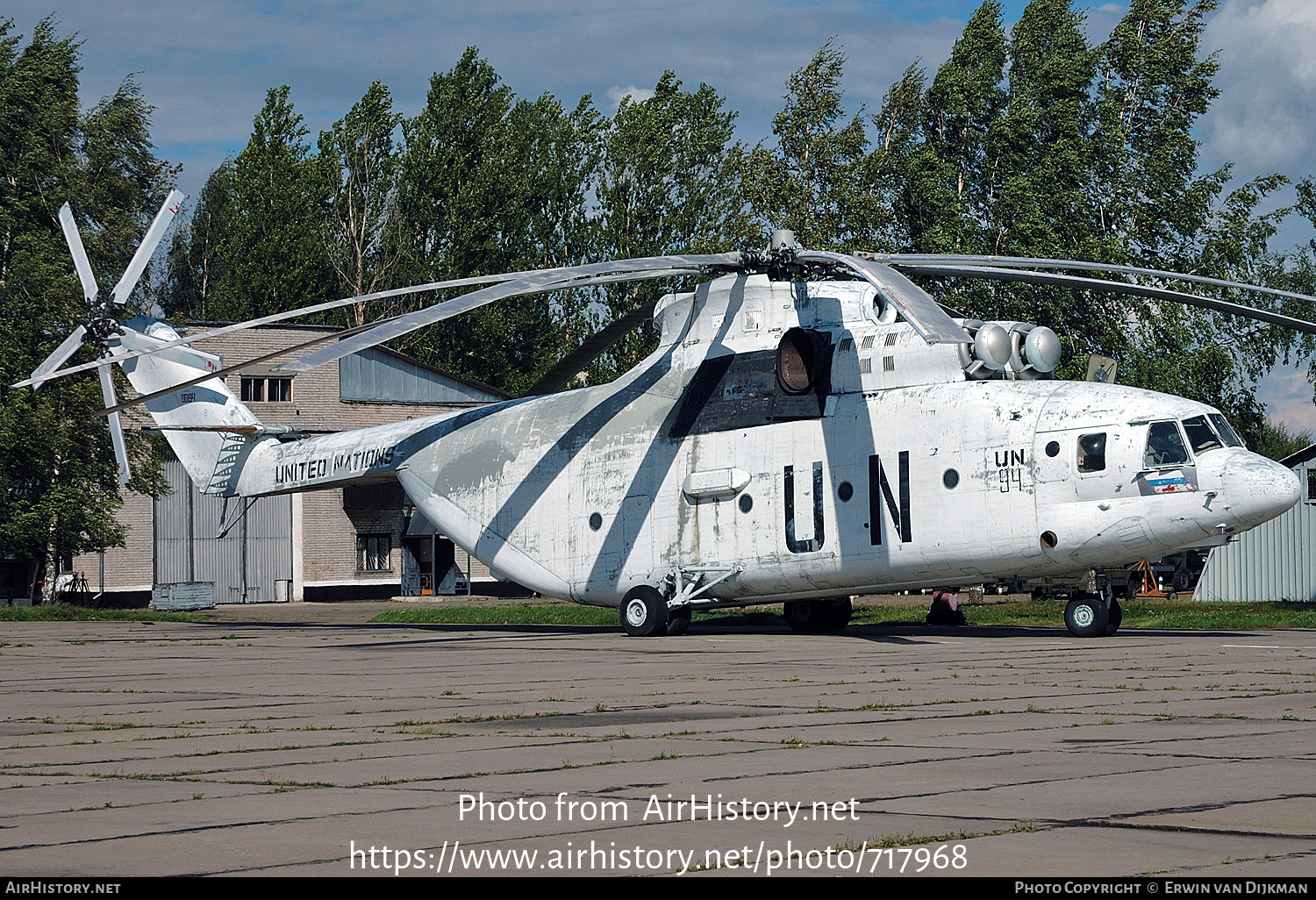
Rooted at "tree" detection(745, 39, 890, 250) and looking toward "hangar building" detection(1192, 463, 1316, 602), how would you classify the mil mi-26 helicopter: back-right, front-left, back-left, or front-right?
front-right

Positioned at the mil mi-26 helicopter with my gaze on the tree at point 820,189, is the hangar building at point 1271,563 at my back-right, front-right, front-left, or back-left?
front-right

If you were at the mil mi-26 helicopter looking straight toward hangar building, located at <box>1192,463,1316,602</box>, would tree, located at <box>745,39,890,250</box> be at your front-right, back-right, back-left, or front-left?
front-left

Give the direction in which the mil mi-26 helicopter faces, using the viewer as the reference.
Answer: facing the viewer and to the right of the viewer

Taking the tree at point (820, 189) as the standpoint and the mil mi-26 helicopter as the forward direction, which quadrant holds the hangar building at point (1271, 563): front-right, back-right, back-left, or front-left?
front-left

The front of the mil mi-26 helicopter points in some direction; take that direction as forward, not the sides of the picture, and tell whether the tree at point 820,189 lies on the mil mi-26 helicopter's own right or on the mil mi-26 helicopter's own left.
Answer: on the mil mi-26 helicopter's own left

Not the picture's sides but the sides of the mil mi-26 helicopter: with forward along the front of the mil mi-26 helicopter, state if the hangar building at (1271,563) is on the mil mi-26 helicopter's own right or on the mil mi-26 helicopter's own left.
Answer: on the mil mi-26 helicopter's own left
